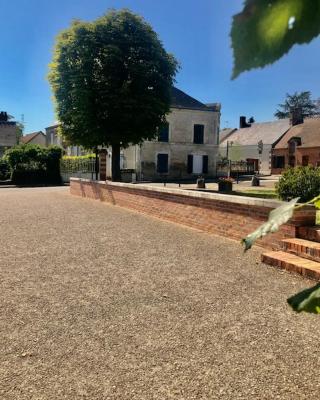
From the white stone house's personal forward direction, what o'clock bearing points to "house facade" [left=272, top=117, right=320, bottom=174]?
The house facade is roughly at 8 o'clock from the white stone house.

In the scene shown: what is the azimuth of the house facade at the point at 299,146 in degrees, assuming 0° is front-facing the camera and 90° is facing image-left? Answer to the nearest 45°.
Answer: approximately 45°

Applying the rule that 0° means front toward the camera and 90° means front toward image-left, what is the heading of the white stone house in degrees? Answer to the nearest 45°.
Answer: approximately 0°

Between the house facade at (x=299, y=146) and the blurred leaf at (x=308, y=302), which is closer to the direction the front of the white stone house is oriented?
the blurred leaf

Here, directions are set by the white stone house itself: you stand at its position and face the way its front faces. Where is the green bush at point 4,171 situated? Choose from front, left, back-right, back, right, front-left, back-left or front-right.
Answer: right

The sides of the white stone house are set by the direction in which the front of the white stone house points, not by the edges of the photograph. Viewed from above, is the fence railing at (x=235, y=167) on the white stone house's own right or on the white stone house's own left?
on the white stone house's own left
